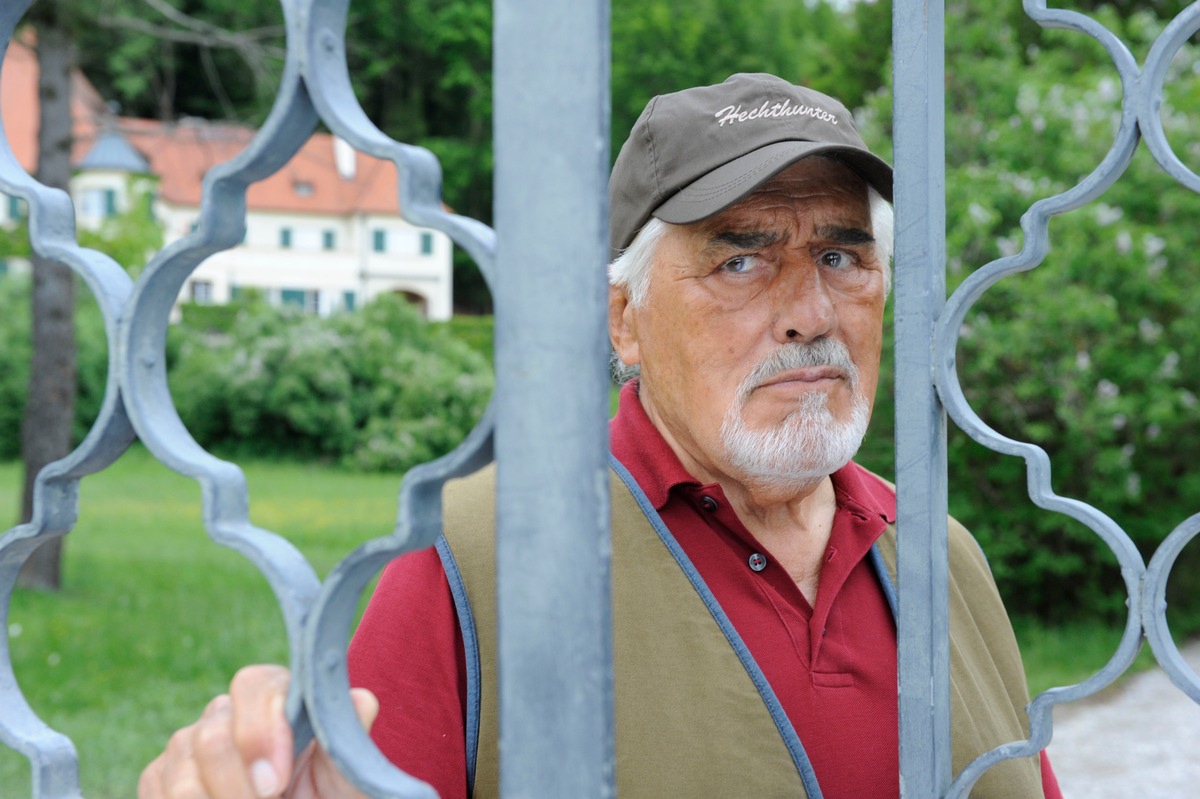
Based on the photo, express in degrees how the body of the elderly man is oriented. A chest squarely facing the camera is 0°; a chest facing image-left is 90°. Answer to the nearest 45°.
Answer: approximately 315°

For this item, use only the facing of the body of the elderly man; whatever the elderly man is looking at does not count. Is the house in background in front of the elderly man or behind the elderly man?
behind

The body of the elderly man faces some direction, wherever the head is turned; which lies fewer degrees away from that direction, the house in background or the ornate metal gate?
the ornate metal gate

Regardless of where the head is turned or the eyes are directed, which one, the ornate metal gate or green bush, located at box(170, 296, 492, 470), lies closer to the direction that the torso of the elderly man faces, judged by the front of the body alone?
the ornate metal gate
